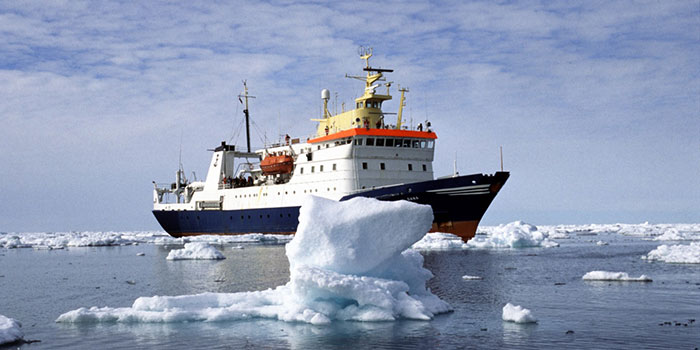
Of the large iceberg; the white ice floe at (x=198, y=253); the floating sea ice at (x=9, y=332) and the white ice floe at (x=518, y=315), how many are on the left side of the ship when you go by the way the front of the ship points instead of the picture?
0

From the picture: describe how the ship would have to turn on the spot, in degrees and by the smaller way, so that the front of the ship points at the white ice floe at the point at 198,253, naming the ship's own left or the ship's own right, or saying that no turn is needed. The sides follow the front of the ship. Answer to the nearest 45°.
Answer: approximately 90° to the ship's own right

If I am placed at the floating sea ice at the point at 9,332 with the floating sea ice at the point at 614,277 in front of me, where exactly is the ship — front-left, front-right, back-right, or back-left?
front-left

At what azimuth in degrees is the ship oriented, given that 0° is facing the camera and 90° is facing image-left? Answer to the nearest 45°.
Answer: approximately 315°

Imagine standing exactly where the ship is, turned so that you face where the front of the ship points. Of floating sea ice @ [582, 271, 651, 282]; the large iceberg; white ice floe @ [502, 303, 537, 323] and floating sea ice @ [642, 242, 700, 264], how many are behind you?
0

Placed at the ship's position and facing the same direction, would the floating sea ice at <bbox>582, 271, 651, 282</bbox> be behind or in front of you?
in front

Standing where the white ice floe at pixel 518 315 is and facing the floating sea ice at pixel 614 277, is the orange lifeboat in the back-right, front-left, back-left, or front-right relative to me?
front-left

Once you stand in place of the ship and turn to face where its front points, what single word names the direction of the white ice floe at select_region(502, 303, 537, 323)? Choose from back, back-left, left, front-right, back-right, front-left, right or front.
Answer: front-right

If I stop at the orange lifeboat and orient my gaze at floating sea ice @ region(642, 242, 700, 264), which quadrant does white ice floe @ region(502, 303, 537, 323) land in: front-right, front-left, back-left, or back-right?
front-right

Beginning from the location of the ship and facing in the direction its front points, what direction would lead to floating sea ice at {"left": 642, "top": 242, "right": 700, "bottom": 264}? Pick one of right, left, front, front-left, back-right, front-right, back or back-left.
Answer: front

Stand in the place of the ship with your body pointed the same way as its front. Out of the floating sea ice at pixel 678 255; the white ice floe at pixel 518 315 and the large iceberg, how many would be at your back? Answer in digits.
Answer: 0

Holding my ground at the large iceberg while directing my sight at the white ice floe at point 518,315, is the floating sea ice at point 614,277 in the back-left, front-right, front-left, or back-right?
front-left

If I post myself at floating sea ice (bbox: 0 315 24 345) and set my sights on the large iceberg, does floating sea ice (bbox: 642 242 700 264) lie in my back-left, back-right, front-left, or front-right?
front-left

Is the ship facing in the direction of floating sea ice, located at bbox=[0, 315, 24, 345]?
no
